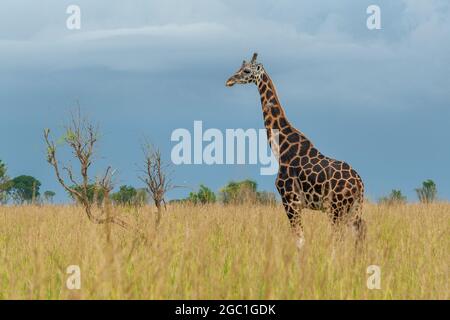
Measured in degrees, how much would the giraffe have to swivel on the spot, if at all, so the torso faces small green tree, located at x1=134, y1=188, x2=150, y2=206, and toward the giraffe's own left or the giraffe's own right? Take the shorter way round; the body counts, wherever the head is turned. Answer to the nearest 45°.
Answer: approximately 45° to the giraffe's own right

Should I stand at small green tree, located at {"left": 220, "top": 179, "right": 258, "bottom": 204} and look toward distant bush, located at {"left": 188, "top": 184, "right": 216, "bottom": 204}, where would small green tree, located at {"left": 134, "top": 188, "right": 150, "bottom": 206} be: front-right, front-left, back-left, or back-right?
front-left

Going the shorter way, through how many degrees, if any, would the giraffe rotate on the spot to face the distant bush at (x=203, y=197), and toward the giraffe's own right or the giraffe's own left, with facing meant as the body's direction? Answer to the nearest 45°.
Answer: approximately 90° to the giraffe's own right

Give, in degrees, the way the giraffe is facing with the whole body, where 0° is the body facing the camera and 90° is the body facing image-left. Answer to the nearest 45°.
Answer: approximately 90°
